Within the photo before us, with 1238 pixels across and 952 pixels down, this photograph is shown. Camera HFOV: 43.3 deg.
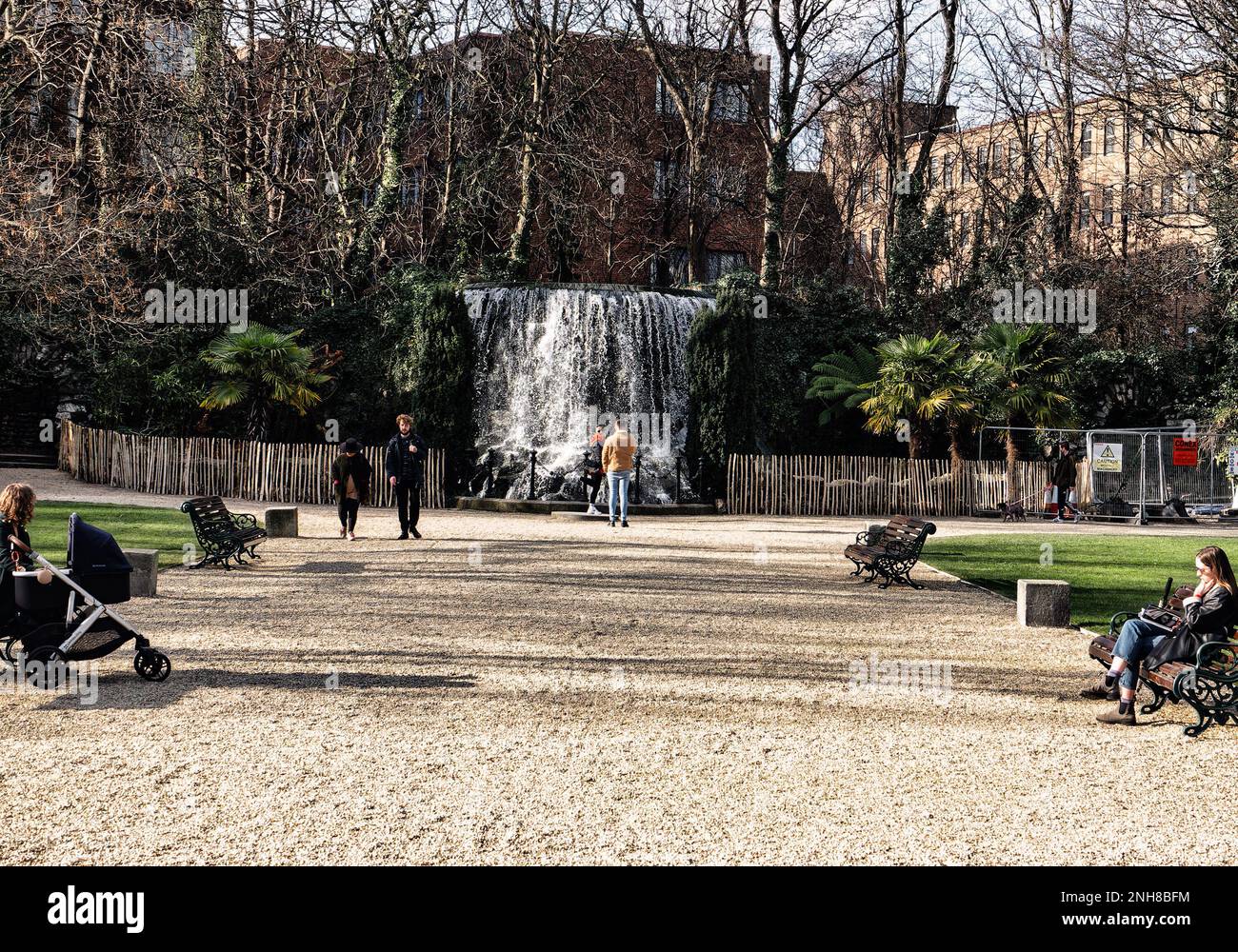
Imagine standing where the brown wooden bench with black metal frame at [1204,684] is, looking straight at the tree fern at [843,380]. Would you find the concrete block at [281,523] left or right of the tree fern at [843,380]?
left

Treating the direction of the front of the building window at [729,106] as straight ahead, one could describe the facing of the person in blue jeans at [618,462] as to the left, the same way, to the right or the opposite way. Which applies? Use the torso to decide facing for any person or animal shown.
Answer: the opposite way

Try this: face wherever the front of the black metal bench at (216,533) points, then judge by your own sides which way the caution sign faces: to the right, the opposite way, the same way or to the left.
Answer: to the right

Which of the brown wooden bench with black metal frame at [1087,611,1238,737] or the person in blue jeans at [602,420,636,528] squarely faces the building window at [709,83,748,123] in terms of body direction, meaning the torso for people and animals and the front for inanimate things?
the person in blue jeans

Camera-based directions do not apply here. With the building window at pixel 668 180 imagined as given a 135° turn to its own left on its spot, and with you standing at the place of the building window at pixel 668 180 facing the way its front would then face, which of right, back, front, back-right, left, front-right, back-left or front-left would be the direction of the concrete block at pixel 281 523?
back-right

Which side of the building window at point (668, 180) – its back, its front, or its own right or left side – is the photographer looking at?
front

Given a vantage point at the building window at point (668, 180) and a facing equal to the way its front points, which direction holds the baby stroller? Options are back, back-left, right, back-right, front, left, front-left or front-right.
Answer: front

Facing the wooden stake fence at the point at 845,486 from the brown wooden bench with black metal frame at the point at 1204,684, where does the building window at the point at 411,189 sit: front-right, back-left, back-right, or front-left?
front-left

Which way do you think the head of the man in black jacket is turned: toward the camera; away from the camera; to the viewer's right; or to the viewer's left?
toward the camera

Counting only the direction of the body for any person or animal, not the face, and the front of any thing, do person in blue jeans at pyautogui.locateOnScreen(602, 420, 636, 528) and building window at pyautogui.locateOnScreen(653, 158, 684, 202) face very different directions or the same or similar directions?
very different directions

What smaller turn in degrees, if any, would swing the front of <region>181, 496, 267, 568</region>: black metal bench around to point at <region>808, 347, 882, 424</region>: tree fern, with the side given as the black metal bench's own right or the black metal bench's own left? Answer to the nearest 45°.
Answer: approximately 90° to the black metal bench's own left

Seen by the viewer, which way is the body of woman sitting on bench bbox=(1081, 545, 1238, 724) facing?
to the viewer's left

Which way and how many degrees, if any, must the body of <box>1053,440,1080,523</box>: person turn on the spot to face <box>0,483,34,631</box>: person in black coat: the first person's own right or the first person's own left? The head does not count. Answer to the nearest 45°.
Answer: approximately 90° to the first person's own left

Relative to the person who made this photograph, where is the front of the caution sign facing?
facing the viewer

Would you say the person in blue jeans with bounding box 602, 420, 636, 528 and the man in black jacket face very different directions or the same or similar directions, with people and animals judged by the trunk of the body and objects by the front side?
very different directions

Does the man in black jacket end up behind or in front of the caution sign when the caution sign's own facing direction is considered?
in front

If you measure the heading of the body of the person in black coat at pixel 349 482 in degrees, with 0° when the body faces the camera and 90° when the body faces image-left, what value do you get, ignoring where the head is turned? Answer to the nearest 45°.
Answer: approximately 0°

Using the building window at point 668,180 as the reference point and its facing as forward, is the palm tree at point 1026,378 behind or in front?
in front

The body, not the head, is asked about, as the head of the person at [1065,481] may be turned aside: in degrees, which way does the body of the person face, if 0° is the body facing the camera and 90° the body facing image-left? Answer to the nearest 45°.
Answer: approximately 90°
